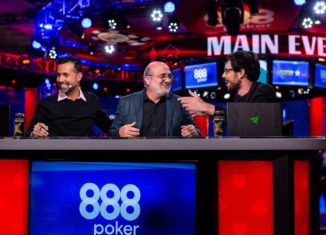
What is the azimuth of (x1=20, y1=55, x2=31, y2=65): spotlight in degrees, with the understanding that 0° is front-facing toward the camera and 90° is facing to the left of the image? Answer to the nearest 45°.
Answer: approximately 0°

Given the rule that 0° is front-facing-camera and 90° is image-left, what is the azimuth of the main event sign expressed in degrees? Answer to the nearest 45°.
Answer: approximately 0°

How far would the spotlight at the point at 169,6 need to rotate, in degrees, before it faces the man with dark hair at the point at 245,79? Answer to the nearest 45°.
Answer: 0° — it already faces them

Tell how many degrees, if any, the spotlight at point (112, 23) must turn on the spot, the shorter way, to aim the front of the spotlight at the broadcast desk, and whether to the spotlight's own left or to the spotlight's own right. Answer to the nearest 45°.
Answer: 0° — it already faces it

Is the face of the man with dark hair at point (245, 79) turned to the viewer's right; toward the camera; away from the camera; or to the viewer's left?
to the viewer's left

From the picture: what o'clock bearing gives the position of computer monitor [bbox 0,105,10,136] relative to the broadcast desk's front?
The computer monitor is roughly at 4 o'clock from the broadcast desk.

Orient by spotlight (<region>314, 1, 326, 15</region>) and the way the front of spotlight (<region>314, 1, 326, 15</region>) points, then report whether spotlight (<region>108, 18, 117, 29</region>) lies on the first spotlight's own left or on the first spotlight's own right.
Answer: on the first spotlight's own right

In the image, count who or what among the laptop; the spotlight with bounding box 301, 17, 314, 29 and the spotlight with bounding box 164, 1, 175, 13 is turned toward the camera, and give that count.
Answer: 2
